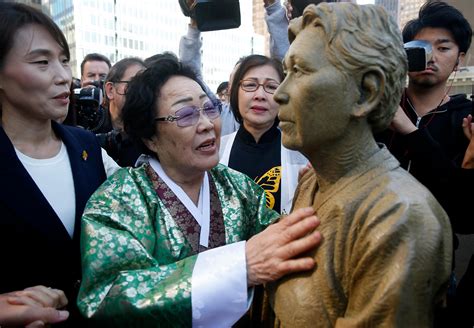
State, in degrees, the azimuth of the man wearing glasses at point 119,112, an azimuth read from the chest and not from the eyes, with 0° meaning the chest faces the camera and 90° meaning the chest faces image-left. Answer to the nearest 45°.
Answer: approximately 315°

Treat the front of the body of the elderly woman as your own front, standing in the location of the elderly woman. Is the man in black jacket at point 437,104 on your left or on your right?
on your left

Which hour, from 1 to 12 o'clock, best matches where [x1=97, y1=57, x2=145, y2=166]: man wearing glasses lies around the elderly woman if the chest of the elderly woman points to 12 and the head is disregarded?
The man wearing glasses is roughly at 7 o'clock from the elderly woman.

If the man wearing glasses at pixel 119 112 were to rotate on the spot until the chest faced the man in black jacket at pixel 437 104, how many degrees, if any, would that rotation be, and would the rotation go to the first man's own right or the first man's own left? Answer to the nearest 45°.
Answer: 0° — they already face them
